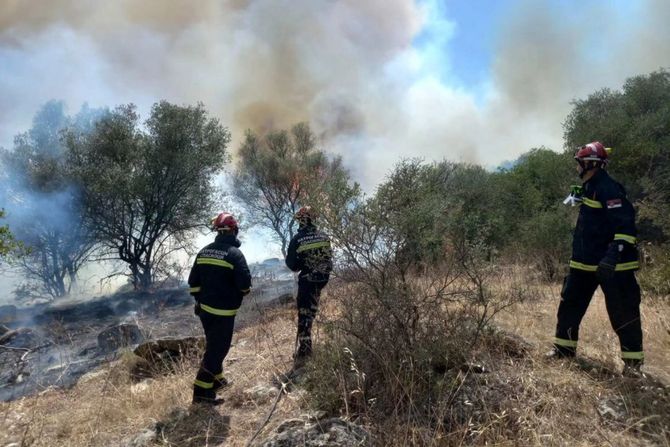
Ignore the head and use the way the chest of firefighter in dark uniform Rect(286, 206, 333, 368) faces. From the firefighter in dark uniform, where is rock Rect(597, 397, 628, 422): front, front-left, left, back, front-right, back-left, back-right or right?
back

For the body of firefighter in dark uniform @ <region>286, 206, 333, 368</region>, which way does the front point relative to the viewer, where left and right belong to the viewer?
facing away from the viewer and to the left of the viewer

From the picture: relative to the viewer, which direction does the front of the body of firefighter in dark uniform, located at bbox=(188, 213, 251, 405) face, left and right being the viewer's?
facing away from the viewer and to the right of the viewer

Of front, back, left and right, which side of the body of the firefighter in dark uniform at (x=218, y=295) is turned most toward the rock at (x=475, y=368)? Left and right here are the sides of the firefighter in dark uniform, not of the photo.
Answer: right

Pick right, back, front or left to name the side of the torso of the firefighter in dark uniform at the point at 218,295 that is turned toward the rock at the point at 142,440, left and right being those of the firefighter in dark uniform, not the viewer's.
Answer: back

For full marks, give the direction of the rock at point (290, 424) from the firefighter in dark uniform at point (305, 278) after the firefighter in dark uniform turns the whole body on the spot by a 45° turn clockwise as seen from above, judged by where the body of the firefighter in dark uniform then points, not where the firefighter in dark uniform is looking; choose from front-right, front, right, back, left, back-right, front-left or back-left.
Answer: back

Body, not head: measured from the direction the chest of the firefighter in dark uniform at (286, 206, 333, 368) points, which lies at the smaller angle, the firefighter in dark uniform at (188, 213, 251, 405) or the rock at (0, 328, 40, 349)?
the rock

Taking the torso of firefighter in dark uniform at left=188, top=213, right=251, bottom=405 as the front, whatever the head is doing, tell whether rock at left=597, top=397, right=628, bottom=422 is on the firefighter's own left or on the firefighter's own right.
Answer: on the firefighter's own right

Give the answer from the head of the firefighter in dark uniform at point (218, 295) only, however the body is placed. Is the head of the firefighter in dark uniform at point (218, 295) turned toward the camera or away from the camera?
away from the camera

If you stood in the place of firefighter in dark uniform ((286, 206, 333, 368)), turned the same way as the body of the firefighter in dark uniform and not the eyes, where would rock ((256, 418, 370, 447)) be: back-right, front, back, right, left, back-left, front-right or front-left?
back-left
